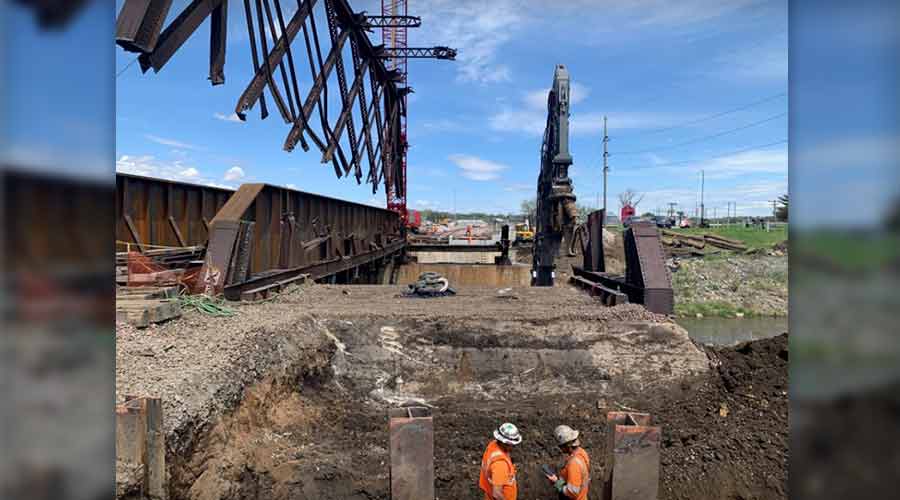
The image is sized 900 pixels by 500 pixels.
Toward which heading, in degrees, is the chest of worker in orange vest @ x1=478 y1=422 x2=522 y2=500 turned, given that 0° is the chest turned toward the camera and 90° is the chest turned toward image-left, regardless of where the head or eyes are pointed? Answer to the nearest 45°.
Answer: approximately 270°

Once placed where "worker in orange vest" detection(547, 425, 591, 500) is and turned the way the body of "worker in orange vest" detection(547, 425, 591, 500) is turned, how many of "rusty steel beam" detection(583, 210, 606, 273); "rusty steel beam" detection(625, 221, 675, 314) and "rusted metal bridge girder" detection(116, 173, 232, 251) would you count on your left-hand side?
0

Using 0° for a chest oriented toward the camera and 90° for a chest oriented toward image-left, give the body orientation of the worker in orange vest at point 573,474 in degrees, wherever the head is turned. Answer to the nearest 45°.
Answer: approximately 90°

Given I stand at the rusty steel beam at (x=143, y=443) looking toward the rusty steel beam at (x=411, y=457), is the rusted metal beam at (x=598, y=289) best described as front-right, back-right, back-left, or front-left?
front-left

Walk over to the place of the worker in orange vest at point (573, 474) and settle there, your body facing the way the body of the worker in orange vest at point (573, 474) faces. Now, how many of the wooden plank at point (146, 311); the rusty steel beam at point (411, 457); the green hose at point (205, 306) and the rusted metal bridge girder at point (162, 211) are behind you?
0

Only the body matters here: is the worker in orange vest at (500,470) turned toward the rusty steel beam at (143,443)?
no

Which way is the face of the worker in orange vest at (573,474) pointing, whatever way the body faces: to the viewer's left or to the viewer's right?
to the viewer's left

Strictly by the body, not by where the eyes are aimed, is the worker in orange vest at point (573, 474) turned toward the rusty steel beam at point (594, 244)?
no
